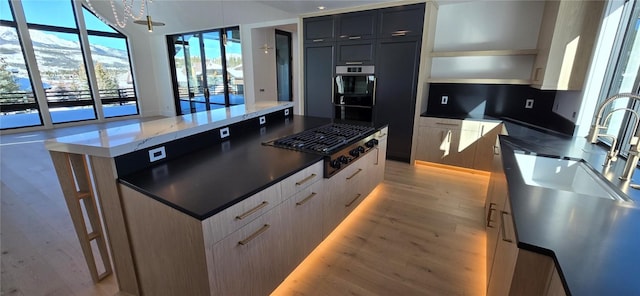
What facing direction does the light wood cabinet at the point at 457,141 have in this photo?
toward the camera

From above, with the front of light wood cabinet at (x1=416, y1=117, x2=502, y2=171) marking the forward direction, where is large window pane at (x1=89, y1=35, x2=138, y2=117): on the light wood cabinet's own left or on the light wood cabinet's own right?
on the light wood cabinet's own right

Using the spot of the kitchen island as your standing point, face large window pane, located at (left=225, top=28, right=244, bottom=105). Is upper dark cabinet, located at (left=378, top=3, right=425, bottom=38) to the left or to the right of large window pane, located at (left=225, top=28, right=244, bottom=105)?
right

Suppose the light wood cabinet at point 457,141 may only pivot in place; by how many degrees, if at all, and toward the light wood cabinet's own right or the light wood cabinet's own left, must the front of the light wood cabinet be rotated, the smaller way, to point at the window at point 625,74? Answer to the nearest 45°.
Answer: approximately 45° to the light wood cabinet's own left

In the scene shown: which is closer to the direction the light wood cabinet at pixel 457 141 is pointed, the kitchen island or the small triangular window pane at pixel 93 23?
the kitchen island

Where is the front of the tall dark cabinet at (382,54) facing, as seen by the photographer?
facing the viewer and to the left of the viewer

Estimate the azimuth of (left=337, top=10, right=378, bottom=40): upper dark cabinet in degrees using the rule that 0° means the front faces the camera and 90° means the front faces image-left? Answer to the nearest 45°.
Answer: approximately 0°

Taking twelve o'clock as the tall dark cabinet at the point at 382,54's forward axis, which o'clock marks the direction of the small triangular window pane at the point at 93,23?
The small triangular window pane is roughly at 2 o'clock from the tall dark cabinet.

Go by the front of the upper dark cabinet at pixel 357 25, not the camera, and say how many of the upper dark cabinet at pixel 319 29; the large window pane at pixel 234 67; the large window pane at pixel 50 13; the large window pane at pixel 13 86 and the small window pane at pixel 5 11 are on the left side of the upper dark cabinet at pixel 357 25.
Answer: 0

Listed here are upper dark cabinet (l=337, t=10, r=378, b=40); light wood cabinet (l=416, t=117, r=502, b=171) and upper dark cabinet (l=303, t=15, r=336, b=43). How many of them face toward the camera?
3

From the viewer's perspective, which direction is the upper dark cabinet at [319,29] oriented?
toward the camera

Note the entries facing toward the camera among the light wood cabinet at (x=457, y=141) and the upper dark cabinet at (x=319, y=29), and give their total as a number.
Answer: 2

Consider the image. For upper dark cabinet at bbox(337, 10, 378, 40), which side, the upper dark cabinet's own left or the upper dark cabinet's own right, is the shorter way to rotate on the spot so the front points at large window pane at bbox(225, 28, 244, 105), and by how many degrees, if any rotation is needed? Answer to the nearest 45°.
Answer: approximately 135° to the upper dark cabinet's own right

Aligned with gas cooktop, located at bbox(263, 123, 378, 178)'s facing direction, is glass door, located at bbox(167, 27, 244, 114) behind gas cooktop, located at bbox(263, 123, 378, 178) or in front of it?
behind

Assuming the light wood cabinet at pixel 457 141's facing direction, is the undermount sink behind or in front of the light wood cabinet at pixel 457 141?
in front

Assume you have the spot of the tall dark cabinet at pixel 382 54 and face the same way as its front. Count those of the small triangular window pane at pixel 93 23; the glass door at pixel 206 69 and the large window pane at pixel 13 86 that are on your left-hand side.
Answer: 0
